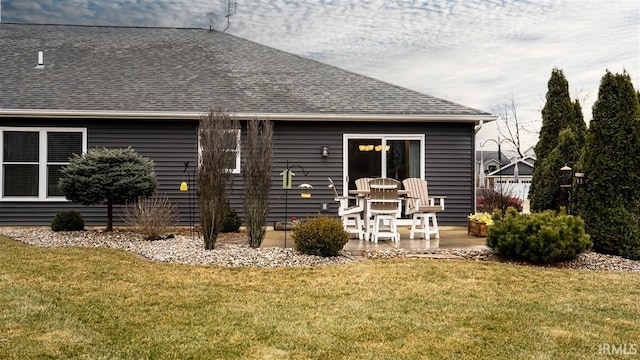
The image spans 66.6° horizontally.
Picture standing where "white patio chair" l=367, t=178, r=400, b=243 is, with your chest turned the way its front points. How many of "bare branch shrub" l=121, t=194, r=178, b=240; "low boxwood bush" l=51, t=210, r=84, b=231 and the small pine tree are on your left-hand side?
3

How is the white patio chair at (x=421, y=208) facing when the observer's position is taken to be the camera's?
facing the viewer and to the right of the viewer

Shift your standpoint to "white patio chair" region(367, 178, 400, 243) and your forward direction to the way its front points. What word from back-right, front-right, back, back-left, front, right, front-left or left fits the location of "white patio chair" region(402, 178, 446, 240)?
front-right

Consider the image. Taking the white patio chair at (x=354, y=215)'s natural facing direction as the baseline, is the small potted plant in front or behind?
in front

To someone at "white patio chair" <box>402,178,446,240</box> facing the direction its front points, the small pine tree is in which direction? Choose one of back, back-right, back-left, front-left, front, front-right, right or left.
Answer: back-right

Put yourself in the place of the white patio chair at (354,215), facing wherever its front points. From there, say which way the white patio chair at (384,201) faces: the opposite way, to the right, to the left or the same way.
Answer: to the left

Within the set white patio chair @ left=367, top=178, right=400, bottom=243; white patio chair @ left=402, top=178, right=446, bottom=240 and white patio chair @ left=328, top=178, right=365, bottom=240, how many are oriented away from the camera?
1

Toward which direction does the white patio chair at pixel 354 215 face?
to the viewer's right

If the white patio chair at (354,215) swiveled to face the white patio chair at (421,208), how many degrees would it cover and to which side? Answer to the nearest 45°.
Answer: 0° — it already faces it

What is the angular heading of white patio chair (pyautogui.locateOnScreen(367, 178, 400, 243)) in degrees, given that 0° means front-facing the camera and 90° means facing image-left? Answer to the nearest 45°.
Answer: approximately 180°
